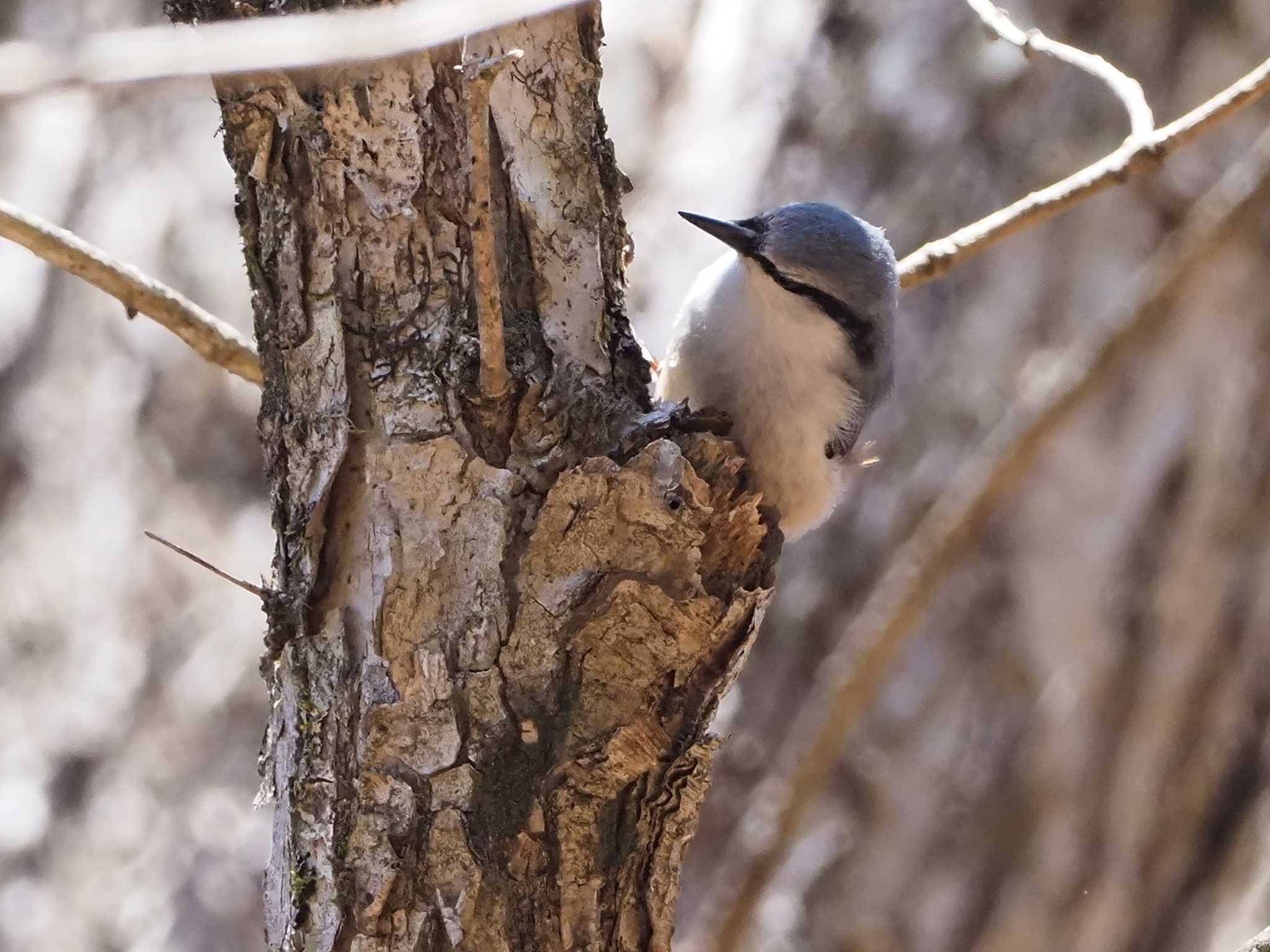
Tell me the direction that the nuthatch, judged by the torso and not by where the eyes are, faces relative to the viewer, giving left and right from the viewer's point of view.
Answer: facing the viewer and to the left of the viewer

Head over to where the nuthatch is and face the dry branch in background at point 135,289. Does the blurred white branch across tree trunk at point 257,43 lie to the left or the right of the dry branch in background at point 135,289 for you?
left
